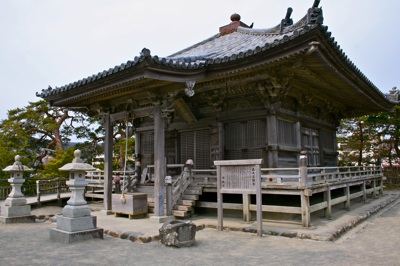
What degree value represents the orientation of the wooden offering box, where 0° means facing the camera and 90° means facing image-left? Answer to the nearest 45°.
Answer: approximately 45°

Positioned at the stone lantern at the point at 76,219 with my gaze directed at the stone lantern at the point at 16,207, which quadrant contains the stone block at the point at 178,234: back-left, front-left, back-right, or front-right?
back-right

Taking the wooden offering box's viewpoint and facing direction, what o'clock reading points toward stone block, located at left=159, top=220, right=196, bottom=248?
The stone block is roughly at 10 o'clock from the wooden offering box.

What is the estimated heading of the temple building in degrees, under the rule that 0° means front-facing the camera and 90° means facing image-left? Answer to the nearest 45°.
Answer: approximately 45°

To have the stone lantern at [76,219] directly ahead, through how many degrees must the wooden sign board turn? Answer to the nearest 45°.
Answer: approximately 45° to its right

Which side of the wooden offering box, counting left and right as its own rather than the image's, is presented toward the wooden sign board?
left
